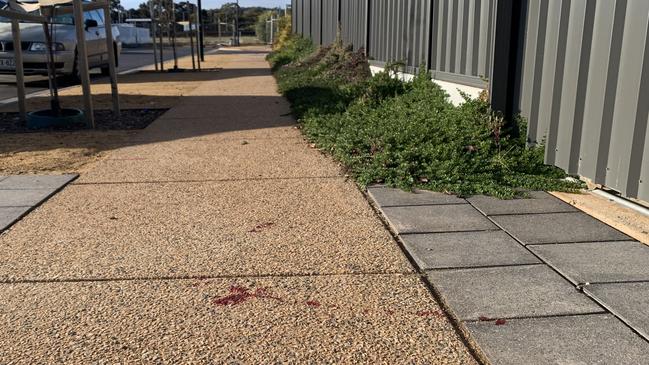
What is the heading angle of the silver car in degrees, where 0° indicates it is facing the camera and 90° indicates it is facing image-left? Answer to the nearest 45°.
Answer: approximately 45°

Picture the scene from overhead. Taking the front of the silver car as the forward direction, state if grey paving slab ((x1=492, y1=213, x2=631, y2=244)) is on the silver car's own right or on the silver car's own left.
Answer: on the silver car's own left

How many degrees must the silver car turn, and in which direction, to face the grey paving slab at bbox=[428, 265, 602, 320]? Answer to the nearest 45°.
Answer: approximately 45° to its left

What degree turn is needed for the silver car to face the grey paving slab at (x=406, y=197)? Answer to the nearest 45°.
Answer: approximately 45° to its left

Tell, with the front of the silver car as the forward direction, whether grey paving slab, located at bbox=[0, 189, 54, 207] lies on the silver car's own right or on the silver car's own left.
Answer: on the silver car's own left

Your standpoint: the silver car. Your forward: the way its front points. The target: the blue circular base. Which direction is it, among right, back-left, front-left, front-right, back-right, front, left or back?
front-left

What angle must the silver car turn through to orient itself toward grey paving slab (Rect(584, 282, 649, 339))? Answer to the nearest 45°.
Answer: approximately 45° to its left

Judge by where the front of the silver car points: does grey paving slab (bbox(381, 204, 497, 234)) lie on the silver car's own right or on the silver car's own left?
on the silver car's own left

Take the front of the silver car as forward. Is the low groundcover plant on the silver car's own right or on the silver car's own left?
on the silver car's own left

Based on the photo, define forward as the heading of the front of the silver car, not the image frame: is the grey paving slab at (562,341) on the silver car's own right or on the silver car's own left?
on the silver car's own left
